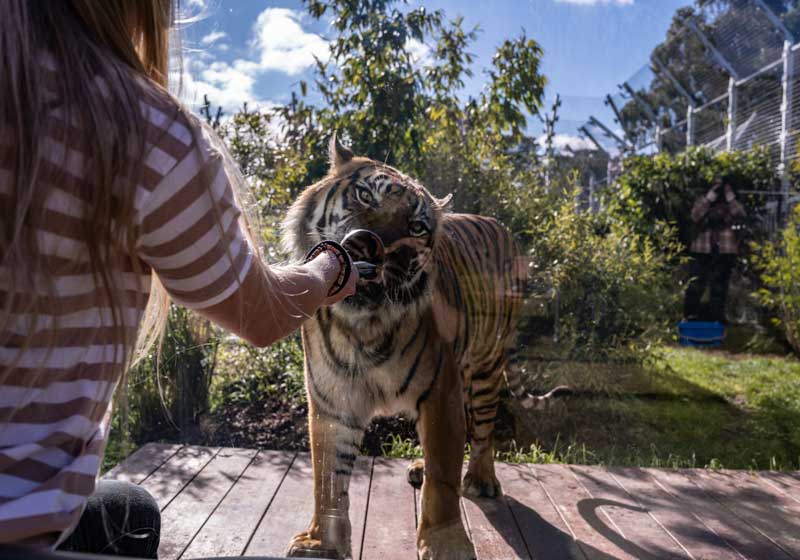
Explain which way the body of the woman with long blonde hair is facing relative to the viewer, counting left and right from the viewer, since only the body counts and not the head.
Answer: facing away from the viewer and to the right of the viewer

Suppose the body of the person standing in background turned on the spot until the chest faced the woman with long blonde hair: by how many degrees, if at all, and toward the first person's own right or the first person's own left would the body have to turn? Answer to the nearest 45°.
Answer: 0° — they already face them

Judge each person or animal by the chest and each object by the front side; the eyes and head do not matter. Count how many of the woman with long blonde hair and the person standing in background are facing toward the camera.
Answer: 1

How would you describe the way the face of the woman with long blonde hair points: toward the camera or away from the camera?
away from the camera

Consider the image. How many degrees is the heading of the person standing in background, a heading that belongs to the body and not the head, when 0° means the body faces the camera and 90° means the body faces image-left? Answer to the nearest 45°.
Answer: approximately 0°

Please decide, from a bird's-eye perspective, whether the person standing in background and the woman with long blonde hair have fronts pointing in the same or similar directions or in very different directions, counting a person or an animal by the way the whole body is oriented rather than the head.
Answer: very different directions

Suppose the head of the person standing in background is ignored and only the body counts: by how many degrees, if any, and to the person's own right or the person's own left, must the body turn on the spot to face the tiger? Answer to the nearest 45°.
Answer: approximately 45° to the person's own right
